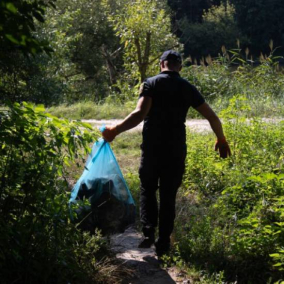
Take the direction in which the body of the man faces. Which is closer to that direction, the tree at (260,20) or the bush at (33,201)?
the tree

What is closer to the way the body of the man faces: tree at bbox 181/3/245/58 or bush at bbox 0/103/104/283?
the tree

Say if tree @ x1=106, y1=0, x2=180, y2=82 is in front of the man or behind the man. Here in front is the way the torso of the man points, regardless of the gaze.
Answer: in front

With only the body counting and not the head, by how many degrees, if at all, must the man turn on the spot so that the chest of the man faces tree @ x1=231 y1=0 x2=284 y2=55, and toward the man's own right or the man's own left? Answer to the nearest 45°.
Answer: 0° — they already face it

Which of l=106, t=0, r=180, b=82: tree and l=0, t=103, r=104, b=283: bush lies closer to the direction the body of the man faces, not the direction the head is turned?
the tree

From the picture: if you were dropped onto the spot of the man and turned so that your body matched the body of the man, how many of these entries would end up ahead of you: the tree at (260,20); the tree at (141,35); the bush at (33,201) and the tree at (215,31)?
3

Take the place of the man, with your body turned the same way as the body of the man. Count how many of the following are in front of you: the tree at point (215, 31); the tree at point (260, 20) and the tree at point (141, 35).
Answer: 3

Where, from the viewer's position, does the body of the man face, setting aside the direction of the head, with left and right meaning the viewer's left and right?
facing away from the viewer

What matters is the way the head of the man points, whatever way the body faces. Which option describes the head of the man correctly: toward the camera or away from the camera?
away from the camera

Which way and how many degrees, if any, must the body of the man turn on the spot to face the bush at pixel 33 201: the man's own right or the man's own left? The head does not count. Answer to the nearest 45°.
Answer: approximately 135° to the man's own left

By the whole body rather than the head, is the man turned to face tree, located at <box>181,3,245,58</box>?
yes
